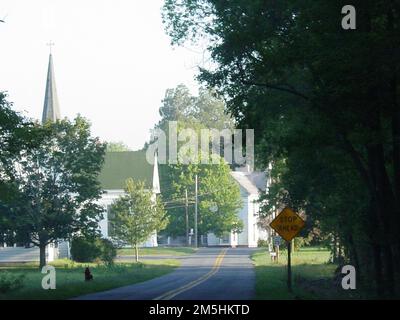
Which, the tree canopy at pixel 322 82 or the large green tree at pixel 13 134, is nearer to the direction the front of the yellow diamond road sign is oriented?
the tree canopy

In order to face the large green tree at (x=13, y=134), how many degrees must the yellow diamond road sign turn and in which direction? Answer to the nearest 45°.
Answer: approximately 90° to its right

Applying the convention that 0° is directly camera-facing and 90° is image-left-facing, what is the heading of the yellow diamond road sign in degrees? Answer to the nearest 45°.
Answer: approximately 0°
